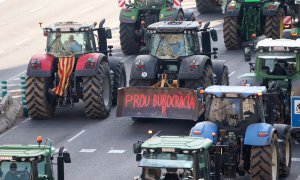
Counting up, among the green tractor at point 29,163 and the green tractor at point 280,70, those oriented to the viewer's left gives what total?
0
